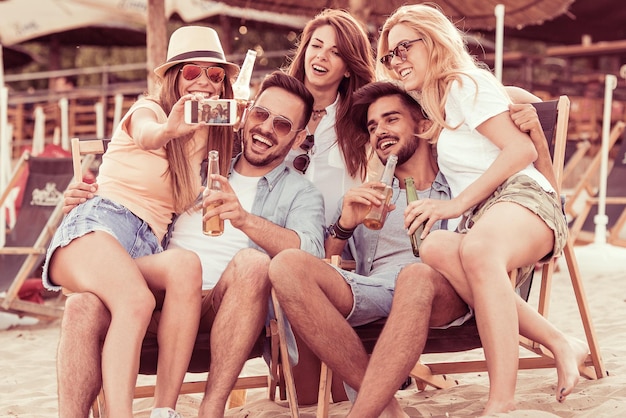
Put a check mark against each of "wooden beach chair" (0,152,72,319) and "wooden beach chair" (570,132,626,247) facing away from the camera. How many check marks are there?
0

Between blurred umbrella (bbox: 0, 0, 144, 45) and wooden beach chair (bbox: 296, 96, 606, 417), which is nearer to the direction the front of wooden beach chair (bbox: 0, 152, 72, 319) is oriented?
the wooden beach chair

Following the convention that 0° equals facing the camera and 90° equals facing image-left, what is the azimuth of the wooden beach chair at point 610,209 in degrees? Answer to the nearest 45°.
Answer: approximately 45°

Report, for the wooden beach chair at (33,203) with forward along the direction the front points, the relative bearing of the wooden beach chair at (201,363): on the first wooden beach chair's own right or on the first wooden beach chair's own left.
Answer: on the first wooden beach chair's own left

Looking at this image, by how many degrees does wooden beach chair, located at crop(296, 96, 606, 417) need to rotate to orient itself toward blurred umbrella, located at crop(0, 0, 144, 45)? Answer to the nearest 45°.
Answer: approximately 90° to its right

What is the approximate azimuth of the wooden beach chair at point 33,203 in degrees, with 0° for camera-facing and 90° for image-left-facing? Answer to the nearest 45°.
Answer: approximately 45°

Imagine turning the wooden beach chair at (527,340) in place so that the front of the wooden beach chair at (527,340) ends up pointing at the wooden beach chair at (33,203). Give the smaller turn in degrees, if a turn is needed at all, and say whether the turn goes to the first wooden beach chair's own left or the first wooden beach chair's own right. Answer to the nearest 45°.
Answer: approximately 90° to the first wooden beach chair's own right

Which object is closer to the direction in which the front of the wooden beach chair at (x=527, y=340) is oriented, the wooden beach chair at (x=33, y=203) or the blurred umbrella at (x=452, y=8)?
the wooden beach chair

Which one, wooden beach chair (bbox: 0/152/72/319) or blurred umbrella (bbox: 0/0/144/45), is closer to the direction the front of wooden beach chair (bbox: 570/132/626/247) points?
the wooden beach chair
